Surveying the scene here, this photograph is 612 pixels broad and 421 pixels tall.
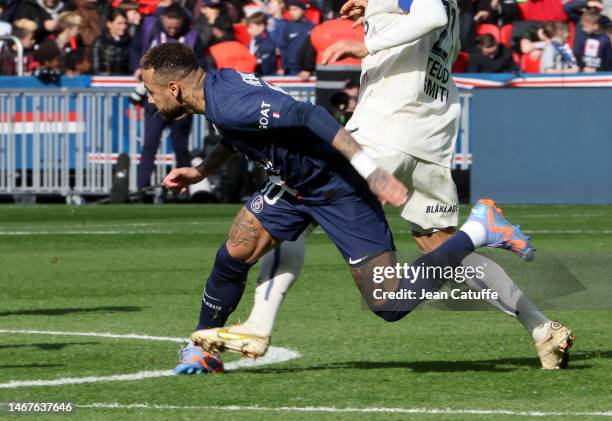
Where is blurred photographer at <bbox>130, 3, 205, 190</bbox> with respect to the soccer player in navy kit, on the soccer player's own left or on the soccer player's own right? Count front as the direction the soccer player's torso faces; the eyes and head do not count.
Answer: on the soccer player's own right

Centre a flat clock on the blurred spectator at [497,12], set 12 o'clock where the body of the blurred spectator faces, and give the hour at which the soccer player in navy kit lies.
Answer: The soccer player in navy kit is roughly at 12 o'clock from the blurred spectator.

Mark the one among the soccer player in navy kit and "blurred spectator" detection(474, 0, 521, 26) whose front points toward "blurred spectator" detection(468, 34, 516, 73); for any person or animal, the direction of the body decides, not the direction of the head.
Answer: "blurred spectator" detection(474, 0, 521, 26)

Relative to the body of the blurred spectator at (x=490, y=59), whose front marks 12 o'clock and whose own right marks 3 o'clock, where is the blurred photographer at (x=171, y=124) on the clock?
the blurred photographer at (x=171, y=124) is roughly at 2 o'clock from the blurred spectator at (x=490, y=59).

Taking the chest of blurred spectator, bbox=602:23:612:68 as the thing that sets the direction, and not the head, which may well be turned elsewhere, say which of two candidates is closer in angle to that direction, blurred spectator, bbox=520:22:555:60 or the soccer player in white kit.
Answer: the soccer player in white kit

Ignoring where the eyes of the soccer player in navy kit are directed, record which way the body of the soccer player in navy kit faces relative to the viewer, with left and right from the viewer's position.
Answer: facing to the left of the viewer

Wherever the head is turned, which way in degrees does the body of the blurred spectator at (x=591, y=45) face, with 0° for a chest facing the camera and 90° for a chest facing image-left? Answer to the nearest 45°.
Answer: approximately 0°

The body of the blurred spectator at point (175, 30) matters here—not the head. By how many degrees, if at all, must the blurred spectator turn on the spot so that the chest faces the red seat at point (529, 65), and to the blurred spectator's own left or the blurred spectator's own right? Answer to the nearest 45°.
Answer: approximately 90° to the blurred spectator's own left
